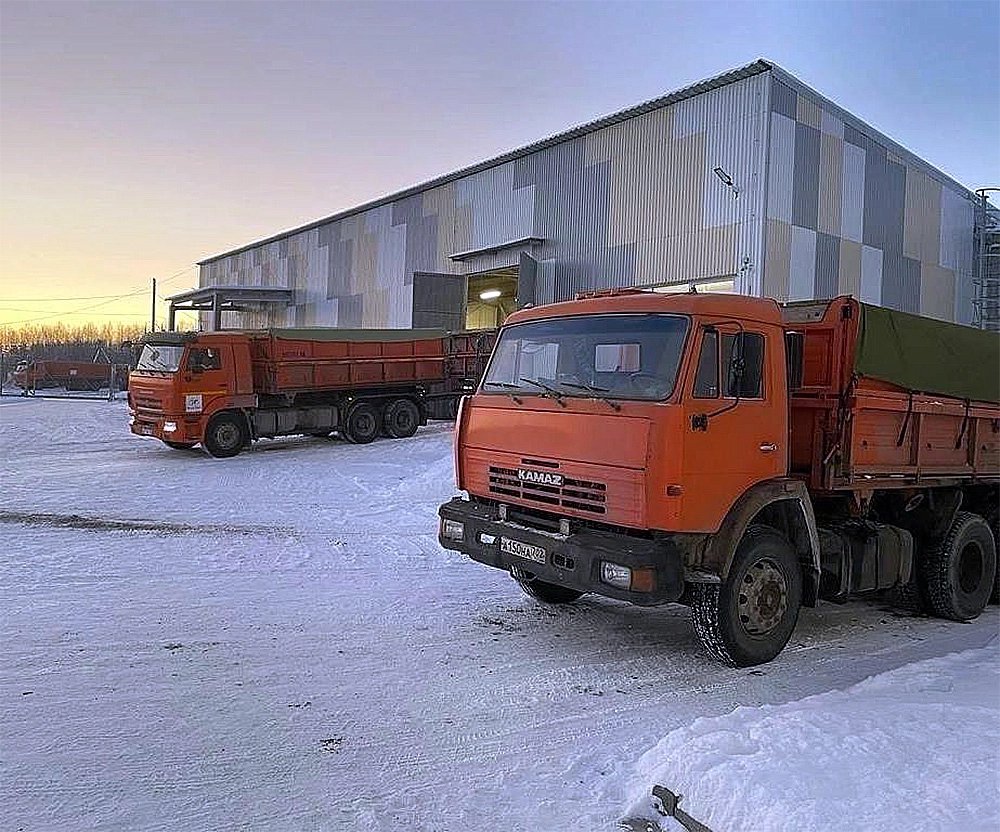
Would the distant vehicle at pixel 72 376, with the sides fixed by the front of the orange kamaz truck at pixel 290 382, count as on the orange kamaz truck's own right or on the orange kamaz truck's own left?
on the orange kamaz truck's own right

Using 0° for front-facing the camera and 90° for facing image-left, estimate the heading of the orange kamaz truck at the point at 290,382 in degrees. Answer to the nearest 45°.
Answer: approximately 45°

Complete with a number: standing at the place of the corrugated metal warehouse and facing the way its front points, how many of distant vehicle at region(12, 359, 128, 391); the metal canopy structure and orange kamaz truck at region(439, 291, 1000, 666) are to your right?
2

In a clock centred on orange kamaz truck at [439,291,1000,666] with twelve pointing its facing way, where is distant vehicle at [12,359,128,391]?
The distant vehicle is roughly at 3 o'clock from the orange kamaz truck.

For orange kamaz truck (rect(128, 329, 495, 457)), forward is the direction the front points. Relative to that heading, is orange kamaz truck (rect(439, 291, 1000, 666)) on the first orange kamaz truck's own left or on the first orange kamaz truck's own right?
on the first orange kamaz truck's own left

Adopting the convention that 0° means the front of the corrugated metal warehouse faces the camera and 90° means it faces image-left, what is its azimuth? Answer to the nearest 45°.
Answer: approximately 45°

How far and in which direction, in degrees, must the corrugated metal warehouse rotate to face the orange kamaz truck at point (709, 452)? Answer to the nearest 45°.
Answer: approximately 45° to its left

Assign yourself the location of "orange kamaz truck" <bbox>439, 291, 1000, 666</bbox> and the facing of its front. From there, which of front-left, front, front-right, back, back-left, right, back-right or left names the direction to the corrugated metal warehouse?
back-right

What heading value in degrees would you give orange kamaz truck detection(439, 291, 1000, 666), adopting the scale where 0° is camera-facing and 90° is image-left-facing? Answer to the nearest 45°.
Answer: approximately 45°

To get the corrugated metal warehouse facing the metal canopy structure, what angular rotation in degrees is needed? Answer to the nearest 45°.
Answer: approximately 90° to its right
